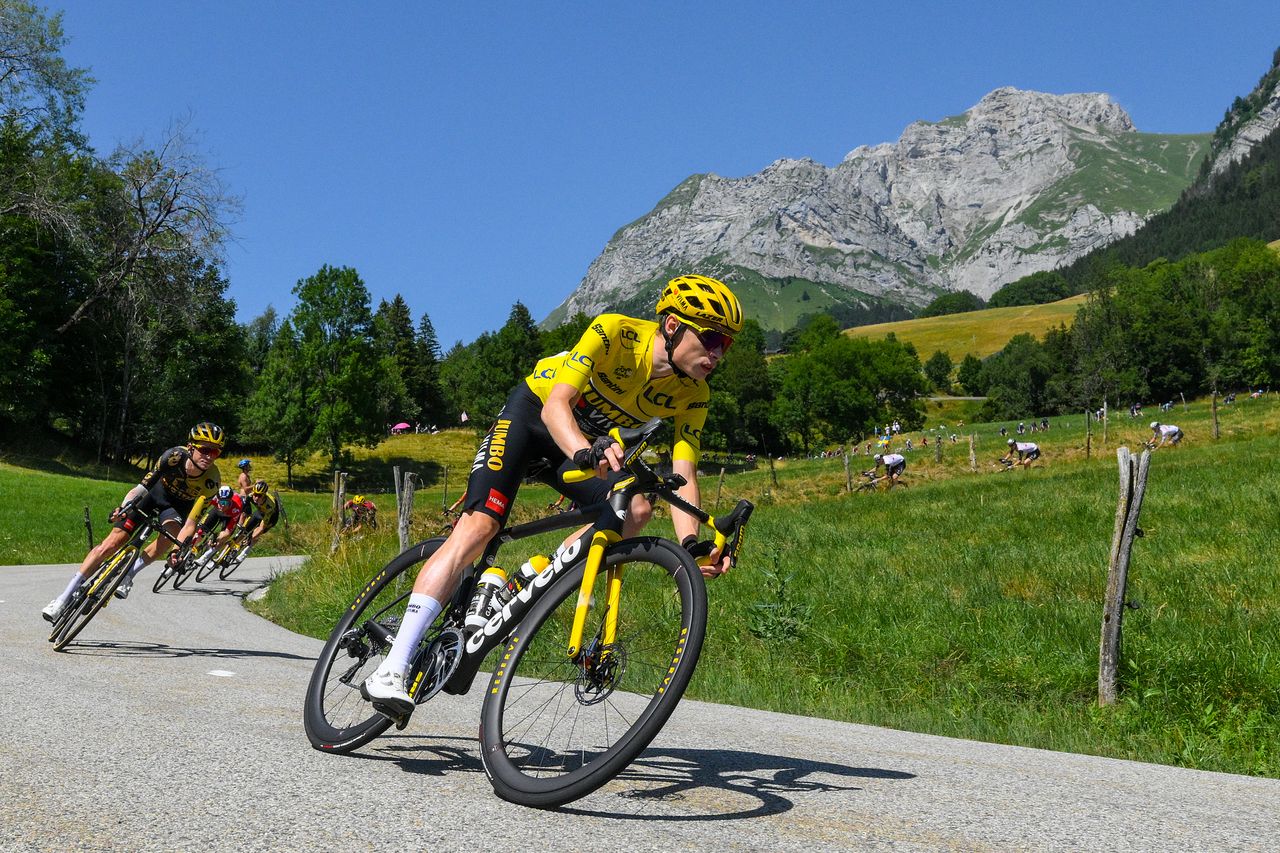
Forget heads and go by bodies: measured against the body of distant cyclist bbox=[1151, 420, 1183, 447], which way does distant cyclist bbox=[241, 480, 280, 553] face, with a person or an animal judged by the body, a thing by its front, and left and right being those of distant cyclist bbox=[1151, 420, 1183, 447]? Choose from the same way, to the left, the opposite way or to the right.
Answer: to the left

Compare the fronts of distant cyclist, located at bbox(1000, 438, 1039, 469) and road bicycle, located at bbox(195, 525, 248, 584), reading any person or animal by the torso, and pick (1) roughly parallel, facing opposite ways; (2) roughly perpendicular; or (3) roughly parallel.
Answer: roughly perpendicular

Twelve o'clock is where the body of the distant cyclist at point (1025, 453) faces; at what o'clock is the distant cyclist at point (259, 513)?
the distant cyclist at point (259, 513) is roughly at 10 o'clock from the distant cyclist at point (1025, 453).

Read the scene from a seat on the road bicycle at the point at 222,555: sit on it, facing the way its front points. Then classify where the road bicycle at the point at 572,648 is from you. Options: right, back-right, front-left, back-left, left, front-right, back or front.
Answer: front-left

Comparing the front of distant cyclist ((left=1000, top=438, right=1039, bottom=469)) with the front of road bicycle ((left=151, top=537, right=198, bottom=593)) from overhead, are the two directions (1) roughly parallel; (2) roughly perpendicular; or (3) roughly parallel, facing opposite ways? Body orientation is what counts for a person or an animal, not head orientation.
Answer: roughly perpendicular

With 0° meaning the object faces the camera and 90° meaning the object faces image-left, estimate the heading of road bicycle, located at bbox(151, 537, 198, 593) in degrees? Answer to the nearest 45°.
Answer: approximately 45°

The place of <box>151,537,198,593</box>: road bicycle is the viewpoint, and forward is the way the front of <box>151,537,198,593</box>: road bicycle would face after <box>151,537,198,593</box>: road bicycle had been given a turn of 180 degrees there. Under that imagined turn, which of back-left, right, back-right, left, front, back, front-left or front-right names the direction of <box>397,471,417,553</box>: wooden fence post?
right

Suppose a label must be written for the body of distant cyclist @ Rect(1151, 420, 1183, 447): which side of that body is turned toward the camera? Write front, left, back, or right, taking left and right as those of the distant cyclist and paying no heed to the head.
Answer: left

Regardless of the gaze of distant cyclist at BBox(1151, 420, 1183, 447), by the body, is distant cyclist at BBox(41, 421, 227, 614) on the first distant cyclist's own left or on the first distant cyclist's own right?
on the first distant cyclist's own left

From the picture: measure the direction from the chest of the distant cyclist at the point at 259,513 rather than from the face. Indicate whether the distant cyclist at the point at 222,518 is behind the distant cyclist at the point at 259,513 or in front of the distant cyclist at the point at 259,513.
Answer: in front

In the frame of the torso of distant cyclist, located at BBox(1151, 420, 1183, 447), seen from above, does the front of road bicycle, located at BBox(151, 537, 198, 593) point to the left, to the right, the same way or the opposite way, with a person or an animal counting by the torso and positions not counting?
to the left

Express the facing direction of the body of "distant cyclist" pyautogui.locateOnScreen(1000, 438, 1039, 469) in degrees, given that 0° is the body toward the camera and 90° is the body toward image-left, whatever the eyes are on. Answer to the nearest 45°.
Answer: approximately 90°

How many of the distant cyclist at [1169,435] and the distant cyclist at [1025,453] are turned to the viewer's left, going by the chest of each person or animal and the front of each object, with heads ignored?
2

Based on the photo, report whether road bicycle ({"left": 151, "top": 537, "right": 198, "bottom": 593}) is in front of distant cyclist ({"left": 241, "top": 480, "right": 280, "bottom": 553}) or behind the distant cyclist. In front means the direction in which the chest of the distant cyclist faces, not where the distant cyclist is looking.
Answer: in front
